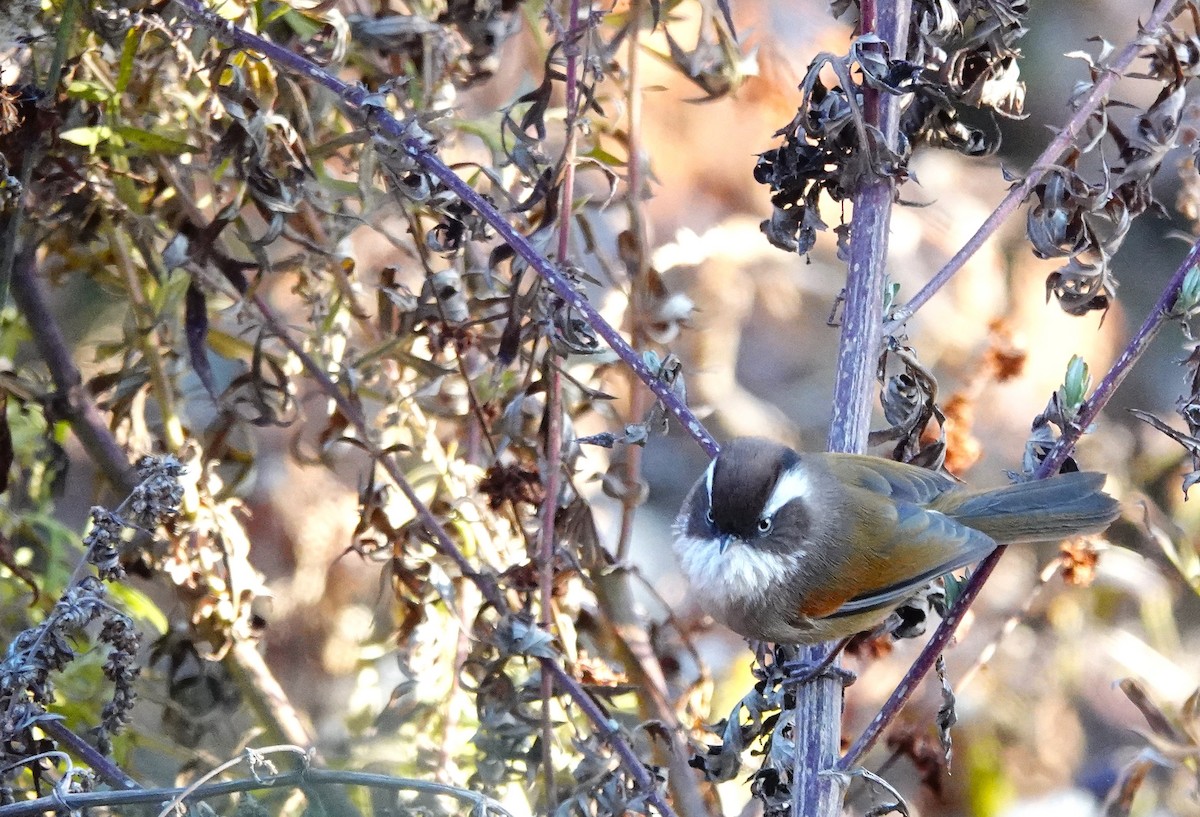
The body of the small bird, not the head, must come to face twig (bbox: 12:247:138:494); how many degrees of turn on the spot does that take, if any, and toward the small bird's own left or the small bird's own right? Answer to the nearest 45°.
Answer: approximately 45° to the small bird's own right

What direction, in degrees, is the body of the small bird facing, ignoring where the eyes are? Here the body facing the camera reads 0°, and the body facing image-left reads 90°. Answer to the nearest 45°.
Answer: approximately 45°
